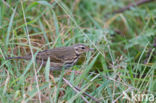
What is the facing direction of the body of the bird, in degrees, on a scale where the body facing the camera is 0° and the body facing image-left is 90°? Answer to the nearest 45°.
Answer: approximately 270°
